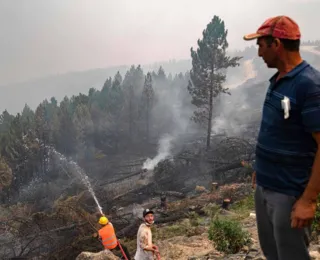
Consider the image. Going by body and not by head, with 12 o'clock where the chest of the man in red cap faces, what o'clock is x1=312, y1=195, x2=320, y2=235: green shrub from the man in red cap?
The green shrub is roughly at 5 o'clock from the man in red cap.

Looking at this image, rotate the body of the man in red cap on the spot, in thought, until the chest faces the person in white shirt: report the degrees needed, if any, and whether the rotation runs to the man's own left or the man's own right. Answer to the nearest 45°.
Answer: approximately 90° to the man's own right

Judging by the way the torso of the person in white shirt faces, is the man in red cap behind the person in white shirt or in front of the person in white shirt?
in front

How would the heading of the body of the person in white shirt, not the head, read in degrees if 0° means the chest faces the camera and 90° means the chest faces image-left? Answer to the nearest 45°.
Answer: approximately 315°

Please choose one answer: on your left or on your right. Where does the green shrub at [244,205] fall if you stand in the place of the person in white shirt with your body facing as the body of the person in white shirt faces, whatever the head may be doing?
on your left

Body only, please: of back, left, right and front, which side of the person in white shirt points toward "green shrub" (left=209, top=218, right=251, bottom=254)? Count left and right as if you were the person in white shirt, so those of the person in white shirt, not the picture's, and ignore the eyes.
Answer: front

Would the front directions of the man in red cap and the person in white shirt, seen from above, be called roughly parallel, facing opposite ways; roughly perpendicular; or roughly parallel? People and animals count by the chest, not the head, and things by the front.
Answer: roughly perpendicular

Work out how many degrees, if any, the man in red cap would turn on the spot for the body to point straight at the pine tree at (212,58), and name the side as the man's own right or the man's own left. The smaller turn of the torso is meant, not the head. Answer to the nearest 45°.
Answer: approximately 135° to the man's own right

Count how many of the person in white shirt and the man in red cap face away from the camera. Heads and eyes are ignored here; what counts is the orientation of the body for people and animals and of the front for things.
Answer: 0

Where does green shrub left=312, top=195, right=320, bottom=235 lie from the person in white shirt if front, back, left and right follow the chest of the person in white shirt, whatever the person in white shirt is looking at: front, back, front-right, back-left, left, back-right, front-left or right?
front-left

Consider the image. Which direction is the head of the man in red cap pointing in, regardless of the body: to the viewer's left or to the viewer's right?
to the viewer's left

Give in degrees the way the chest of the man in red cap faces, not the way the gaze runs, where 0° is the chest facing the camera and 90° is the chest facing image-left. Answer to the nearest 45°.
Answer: approximately 45°
